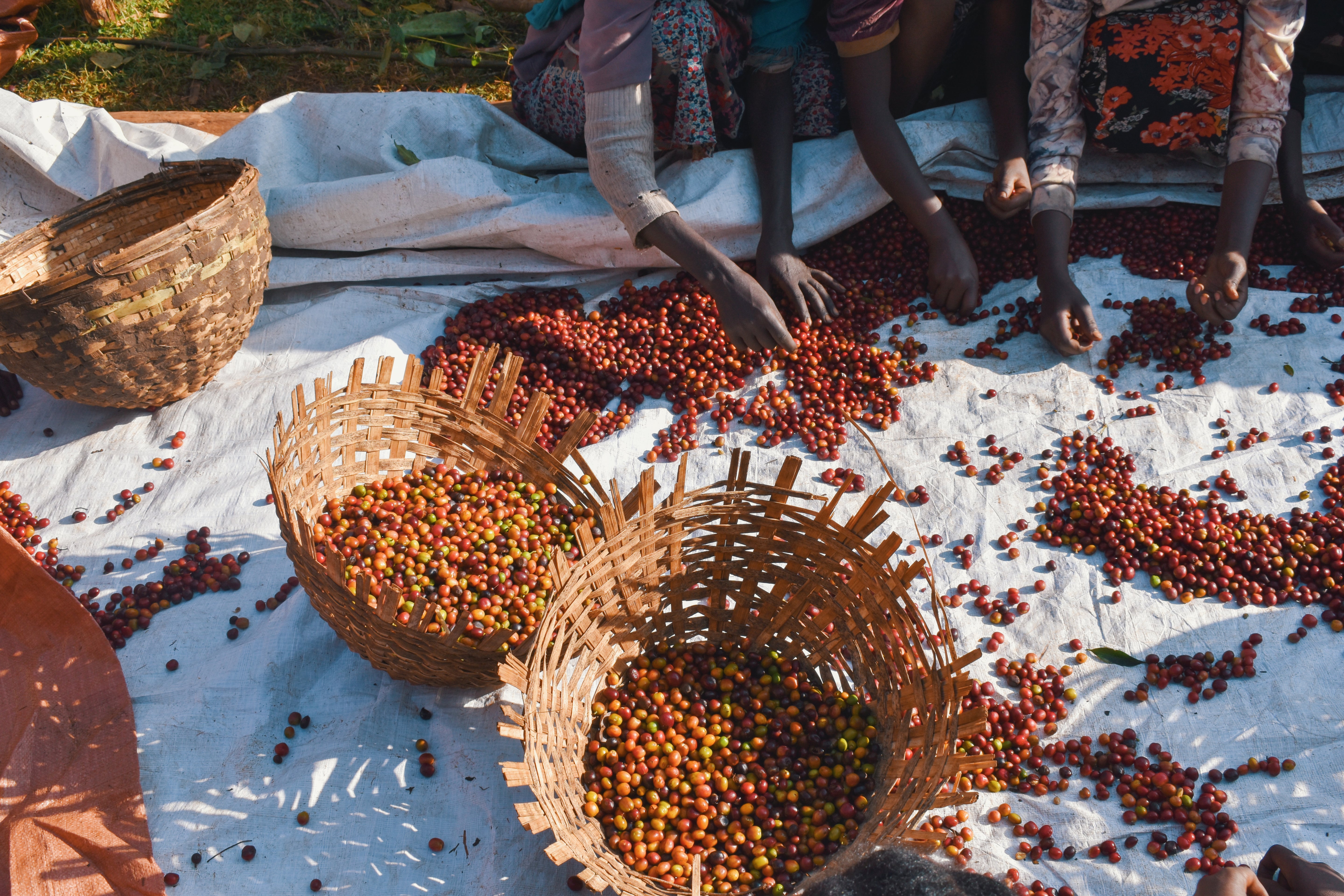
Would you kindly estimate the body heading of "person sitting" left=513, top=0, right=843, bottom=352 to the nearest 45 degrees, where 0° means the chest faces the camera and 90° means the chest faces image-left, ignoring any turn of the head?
approximately 0°

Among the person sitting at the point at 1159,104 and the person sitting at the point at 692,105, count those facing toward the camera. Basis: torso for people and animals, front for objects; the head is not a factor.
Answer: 2

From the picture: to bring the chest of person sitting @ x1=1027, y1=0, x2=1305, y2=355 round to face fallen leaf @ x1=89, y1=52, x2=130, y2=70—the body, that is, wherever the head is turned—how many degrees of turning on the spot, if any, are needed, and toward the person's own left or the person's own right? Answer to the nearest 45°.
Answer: approximately 90° to the person's own right

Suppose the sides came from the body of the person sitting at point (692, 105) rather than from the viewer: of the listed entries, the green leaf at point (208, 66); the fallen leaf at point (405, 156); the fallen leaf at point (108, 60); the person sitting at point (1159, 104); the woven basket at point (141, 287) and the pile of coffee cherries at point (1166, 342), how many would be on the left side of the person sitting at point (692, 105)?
2

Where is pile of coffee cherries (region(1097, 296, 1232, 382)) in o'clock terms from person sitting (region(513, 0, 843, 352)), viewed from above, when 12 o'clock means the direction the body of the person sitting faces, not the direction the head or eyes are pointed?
The pile of coffee cherries is roughly at 9 o'clock from the person sitting.

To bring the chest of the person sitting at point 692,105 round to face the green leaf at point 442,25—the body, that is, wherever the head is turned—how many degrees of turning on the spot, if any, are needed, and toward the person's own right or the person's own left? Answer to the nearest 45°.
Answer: approximately 135° to the person's own right
